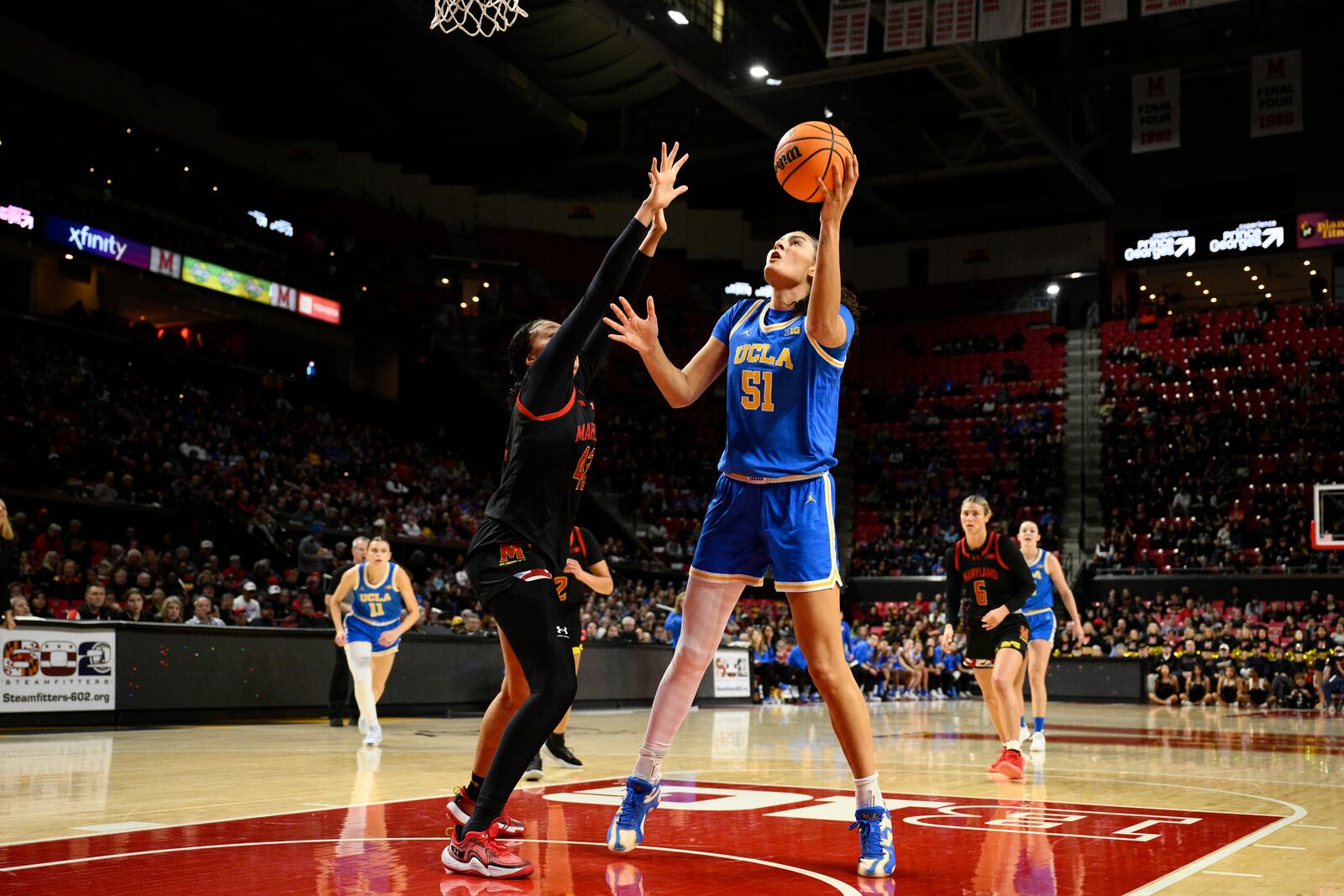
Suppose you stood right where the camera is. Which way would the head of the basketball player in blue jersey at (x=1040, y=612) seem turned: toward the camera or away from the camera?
toward the camera

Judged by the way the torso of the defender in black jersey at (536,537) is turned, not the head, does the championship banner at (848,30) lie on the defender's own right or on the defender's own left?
on the defender's own left

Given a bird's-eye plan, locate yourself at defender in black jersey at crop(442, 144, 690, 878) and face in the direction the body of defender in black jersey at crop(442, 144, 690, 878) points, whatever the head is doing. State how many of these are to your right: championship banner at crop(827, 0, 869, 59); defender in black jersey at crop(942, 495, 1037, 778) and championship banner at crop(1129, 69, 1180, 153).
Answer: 0

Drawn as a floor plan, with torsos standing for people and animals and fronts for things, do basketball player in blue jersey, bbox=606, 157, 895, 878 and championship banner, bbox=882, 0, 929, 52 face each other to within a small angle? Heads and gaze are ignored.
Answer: no

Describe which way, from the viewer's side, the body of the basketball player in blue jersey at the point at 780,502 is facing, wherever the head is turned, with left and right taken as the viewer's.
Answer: facing the viewer and to the left of the viewer

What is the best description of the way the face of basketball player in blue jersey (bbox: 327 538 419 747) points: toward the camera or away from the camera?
toward the camera

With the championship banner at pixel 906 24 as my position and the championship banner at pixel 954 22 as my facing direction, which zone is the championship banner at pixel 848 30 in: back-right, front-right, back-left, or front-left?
back-right

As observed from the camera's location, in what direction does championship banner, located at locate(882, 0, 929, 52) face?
facing the viewer

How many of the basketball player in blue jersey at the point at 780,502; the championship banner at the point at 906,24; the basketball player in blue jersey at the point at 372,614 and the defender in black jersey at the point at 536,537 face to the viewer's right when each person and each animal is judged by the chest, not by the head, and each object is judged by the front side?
1

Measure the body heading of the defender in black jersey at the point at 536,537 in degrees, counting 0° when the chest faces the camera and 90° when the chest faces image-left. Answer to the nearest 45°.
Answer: approximately 270°

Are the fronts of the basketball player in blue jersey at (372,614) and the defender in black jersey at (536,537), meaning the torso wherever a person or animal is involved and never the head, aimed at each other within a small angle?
no

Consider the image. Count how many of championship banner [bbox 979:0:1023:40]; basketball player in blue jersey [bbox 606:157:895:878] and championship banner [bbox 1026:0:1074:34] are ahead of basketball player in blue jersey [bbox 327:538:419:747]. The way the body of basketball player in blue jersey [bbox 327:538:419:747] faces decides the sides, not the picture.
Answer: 1

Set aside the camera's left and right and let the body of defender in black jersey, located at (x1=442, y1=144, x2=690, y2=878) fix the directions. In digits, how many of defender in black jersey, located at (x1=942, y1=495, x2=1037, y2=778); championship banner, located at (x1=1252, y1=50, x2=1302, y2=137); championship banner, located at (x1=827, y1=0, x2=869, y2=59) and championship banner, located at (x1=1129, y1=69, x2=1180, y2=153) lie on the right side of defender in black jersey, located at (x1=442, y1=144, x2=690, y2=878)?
0

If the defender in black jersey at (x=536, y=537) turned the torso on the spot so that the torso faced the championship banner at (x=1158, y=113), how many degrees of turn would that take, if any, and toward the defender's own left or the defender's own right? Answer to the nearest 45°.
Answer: approximately 45° to the defender's own left

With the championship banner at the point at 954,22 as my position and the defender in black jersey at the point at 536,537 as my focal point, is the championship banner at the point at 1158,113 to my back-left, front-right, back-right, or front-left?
back-left

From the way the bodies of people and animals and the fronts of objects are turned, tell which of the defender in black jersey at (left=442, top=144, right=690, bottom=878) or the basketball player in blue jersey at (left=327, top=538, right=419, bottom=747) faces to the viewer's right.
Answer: the defender in black jersey
